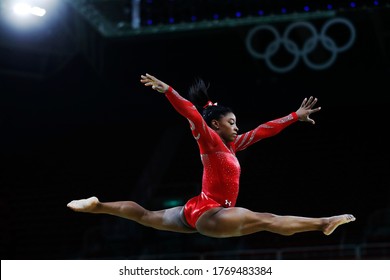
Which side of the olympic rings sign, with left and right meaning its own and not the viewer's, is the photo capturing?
front

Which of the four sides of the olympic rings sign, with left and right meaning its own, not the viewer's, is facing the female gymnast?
front
